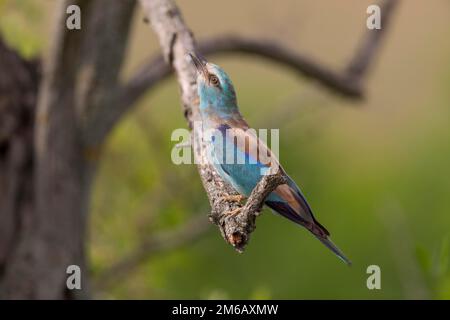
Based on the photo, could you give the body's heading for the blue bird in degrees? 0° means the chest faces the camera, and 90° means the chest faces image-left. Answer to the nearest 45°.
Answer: approximately 90°

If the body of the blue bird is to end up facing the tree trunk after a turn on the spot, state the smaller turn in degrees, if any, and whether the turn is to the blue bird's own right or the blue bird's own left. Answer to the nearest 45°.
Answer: approximately 45° to the blue bird's own right
